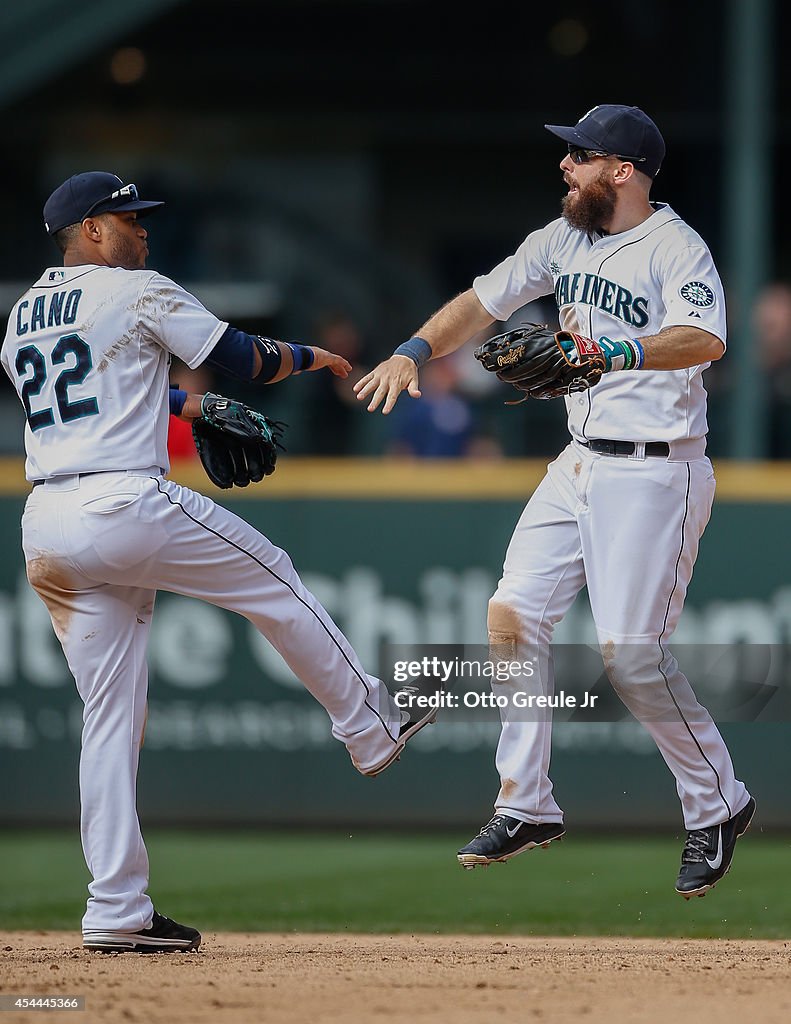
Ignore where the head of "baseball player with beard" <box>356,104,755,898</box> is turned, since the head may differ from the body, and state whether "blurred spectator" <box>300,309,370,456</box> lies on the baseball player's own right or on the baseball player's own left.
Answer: on the baseball player's own right

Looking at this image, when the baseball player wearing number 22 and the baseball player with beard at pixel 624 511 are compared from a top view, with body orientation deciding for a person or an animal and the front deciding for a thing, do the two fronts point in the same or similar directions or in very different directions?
very different directions

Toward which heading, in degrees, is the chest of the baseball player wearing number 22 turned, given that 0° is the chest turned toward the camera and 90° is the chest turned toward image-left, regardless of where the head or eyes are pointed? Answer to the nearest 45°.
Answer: approximately 225°

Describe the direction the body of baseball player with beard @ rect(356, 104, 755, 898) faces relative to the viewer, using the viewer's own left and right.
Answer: facing the viewer and to the left of the viewer

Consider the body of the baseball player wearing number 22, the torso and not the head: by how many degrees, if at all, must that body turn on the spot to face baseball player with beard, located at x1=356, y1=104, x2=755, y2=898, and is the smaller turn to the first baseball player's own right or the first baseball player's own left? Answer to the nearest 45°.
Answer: approximately 45° to the first baseball player's own right

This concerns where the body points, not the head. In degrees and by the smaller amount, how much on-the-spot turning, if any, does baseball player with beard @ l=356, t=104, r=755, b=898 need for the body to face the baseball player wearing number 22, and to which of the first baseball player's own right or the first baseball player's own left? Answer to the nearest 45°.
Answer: approximately 45° to the first baseball player's own right

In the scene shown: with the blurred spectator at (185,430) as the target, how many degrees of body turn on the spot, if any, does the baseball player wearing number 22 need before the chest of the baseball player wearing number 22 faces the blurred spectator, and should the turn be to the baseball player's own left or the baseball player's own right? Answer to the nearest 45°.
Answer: approximately 45° to the baseball player's own left

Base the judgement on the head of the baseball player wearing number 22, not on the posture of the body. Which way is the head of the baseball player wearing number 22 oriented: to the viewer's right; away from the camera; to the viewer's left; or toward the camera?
to the viewer's right

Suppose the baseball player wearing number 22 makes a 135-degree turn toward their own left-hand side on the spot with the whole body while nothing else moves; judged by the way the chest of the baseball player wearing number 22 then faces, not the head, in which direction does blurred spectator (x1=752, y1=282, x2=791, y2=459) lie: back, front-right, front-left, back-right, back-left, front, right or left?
back-right

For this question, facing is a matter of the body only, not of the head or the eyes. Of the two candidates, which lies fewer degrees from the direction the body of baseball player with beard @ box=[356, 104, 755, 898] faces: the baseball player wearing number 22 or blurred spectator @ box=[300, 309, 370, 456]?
the baseball player wearing number 22

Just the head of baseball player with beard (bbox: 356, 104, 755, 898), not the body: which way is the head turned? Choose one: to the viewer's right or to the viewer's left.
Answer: to the viewer's left

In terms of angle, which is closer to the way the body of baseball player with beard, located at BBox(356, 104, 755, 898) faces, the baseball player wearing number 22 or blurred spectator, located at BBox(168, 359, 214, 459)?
the baseball player wearing number 22
